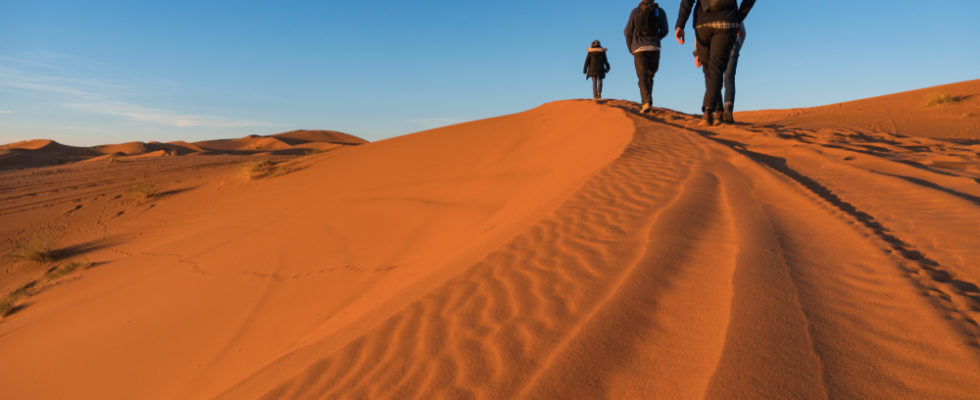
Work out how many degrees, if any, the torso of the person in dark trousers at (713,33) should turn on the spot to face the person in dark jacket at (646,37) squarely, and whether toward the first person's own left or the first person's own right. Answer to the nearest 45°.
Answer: approximately 45° to the first person's own left

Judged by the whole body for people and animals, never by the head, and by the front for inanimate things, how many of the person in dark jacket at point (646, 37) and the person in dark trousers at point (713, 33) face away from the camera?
2

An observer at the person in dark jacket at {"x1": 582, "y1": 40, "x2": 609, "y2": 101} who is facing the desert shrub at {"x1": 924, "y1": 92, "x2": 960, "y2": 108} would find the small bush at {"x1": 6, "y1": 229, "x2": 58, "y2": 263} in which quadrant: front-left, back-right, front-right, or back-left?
back-right

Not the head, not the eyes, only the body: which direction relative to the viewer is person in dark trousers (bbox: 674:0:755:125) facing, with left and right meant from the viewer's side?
facing away from the viewer

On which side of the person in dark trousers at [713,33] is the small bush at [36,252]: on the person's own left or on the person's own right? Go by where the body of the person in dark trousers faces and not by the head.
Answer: on the person's own left

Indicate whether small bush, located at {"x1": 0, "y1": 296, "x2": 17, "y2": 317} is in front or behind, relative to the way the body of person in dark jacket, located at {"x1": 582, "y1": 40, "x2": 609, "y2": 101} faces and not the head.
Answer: behind

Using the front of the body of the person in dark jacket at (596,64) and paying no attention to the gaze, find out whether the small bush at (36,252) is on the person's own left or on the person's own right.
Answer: on the person's own left

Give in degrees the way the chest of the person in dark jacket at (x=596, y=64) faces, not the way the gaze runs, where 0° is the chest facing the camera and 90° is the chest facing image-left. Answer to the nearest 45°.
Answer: approximately 180°

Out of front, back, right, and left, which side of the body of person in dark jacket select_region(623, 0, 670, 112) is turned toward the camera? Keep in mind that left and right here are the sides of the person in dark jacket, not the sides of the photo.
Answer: back

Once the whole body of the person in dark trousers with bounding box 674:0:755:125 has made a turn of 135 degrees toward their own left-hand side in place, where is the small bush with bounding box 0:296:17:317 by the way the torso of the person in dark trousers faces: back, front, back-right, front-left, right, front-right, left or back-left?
front
